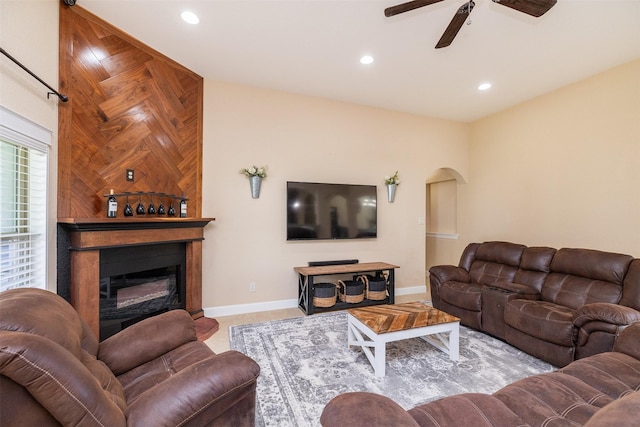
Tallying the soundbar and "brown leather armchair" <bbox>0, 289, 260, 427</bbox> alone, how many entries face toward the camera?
1

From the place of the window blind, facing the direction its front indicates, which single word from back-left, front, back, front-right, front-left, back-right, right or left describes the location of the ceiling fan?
front

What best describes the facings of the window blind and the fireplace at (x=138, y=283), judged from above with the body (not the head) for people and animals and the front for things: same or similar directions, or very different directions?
same or similar directions

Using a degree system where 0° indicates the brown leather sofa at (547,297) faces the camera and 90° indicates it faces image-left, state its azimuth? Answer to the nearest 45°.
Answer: approximately 45°

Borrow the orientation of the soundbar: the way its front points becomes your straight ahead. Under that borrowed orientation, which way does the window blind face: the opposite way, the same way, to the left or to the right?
to the left

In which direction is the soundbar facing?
toward the camera

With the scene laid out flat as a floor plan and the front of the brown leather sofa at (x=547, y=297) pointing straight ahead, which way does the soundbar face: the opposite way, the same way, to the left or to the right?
to the left

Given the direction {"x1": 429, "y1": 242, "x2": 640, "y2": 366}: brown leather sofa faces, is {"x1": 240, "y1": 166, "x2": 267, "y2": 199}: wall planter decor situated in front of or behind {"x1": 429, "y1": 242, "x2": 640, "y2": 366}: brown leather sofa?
in front

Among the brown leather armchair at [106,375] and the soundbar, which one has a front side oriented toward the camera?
the soundbar

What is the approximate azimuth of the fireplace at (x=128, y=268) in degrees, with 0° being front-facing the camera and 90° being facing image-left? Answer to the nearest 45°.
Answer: approximately 315°

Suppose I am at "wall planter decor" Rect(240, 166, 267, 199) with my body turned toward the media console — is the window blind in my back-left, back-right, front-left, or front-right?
back-right
